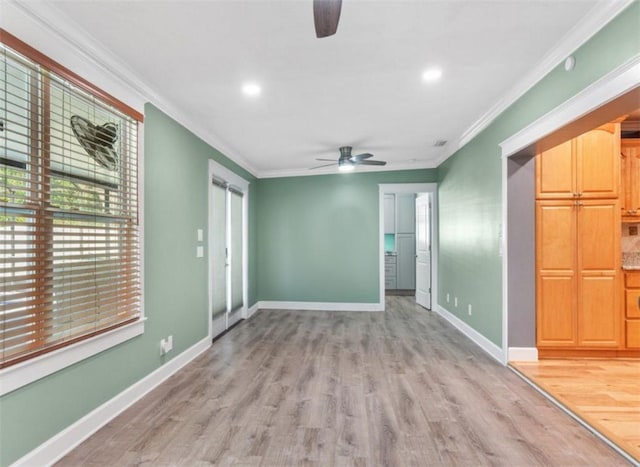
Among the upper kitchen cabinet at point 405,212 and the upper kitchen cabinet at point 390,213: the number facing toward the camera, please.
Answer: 2

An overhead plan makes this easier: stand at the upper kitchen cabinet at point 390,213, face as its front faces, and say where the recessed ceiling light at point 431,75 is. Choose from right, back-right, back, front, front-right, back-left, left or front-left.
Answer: front

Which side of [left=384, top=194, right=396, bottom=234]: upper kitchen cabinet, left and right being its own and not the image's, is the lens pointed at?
front

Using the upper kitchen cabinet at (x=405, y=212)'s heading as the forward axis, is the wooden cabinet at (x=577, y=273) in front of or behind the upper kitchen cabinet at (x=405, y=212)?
in front

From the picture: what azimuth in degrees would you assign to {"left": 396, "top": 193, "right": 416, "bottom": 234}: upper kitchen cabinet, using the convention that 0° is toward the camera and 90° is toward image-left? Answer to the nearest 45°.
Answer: approximately 0°

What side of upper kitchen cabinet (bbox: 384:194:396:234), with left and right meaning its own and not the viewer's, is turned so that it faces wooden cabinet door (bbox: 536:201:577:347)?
front

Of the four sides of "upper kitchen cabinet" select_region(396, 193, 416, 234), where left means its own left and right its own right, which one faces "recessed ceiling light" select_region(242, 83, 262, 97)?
front

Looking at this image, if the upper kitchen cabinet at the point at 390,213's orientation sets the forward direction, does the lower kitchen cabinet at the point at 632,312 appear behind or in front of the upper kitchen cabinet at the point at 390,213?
in front

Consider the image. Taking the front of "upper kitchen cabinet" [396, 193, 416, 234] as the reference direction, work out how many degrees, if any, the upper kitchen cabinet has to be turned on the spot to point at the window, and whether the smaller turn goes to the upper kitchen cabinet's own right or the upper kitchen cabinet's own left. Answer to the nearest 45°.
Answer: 0° — it already faces it
